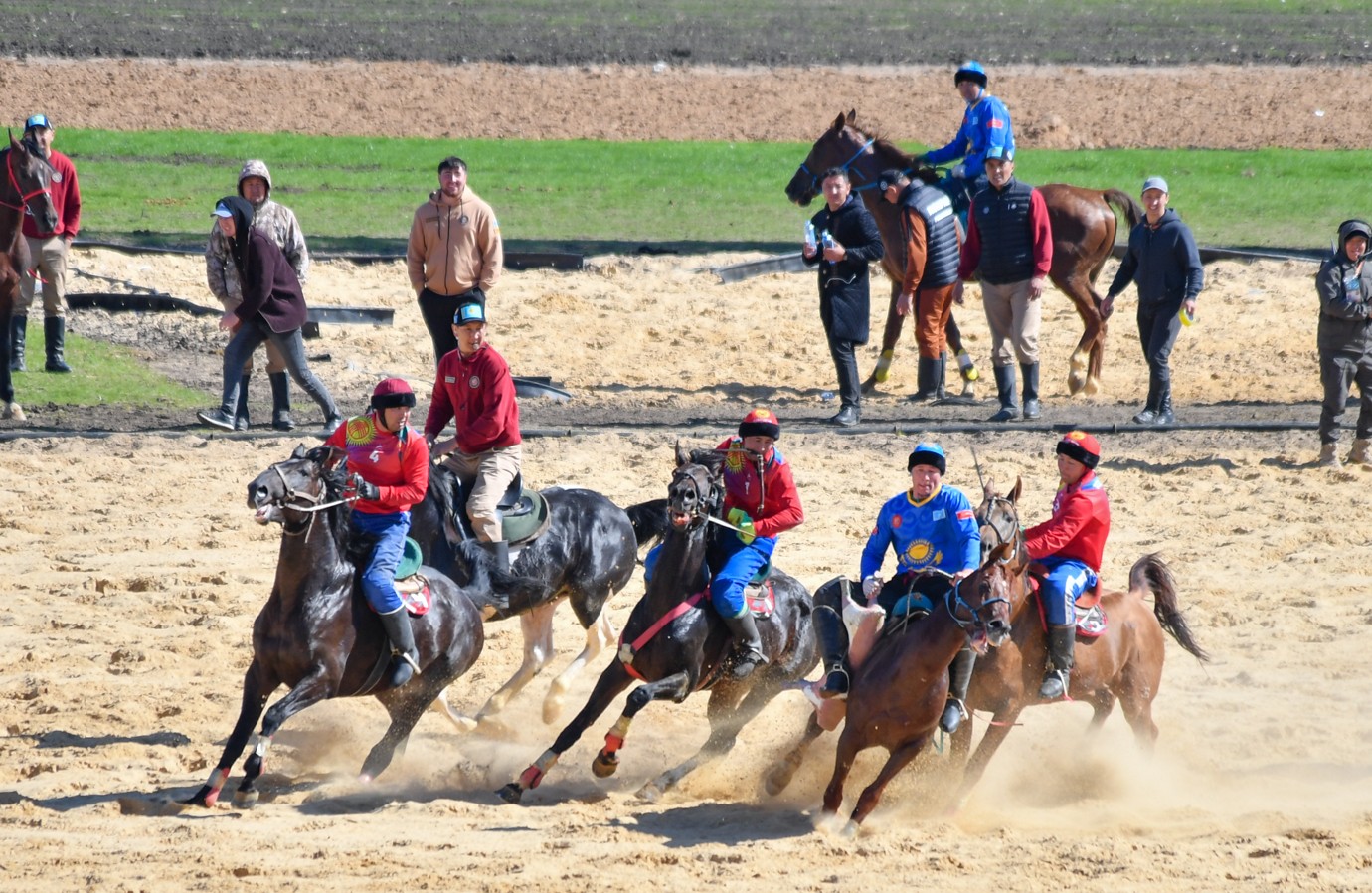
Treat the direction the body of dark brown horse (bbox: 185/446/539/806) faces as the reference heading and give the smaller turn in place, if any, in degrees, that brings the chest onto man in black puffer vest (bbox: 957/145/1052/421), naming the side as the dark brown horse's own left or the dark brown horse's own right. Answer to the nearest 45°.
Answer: approximately 180°

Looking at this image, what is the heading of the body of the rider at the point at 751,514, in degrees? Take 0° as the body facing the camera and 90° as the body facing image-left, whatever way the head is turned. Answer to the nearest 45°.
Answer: approximately 45°

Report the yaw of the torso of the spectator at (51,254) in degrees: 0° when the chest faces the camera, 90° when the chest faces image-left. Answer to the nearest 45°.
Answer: approximately 0°

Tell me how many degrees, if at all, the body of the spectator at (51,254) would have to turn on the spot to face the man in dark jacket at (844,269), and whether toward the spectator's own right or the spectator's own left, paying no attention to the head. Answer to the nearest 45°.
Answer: approximately 45° to the spectator's own left

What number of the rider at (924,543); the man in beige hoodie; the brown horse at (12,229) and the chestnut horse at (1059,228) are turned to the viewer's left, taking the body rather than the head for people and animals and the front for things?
1

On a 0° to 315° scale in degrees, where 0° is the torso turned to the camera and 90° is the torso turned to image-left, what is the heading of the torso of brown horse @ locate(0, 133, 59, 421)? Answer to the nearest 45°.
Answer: approximately 315°

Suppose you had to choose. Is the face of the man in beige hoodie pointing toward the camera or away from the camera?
toward the camera

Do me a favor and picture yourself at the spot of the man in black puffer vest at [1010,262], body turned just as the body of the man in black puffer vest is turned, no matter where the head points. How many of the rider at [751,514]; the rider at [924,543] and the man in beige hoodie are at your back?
0

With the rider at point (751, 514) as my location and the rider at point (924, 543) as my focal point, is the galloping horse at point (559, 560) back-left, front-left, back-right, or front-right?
back-left

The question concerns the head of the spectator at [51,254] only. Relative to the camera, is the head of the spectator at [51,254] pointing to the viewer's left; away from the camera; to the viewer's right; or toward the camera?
toward the camera

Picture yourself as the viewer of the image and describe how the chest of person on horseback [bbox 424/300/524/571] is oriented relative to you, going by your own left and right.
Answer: facing the viewer and to the left of the viewer

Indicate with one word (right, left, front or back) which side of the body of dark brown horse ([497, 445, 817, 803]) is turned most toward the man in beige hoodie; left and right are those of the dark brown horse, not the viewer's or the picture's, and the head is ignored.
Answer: right

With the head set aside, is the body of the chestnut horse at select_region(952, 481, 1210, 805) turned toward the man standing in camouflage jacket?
no

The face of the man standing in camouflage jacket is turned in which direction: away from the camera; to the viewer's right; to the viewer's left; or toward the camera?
toward the camera

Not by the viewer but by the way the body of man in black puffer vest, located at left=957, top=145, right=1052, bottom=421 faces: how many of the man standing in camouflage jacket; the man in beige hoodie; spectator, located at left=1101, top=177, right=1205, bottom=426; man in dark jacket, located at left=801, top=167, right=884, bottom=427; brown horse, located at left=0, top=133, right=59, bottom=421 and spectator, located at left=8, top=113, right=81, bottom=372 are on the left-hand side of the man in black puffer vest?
1

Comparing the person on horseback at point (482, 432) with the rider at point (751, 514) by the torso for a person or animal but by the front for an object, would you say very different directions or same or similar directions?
same or similar directions

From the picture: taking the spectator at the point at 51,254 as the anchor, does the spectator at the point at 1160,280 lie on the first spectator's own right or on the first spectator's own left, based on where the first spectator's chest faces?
on the first spectator's own left

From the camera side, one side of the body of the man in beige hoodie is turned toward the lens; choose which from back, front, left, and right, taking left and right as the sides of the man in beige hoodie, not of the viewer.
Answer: front

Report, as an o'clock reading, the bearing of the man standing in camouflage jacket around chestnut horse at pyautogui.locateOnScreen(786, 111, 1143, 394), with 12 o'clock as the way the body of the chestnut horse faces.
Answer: The man standing in camouflage jacket is roughly at 11 o'clock from the chestnut horse.
